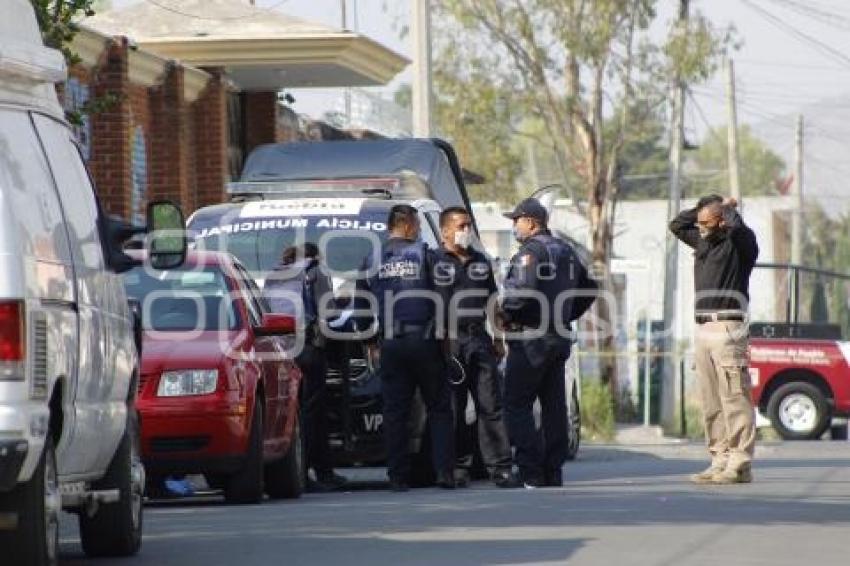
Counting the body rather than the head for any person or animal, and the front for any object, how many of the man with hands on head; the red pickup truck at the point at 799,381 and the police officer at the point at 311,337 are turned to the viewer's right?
2

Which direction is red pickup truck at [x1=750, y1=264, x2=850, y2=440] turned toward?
to the viewer's right

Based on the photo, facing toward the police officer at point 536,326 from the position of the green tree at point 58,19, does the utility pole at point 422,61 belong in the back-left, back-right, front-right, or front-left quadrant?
front-left

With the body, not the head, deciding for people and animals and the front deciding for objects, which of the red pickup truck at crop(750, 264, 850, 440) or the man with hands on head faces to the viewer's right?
the red pickup truck

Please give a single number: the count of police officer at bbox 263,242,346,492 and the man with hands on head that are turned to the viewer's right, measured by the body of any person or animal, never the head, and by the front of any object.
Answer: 1

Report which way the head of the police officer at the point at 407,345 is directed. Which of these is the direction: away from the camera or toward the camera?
away from the camera

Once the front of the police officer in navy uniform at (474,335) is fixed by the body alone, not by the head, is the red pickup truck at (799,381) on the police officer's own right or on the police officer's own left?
on the police officer's own left

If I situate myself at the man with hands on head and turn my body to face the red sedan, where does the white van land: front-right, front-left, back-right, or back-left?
front-left

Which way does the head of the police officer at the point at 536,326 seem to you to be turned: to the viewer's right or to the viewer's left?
to the viewer's left

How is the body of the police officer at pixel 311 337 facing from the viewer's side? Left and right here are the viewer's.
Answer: facing to the right of the viewer

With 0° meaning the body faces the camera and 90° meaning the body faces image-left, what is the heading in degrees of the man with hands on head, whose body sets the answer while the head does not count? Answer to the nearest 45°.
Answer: approximately 45°
